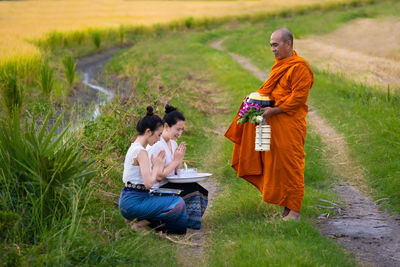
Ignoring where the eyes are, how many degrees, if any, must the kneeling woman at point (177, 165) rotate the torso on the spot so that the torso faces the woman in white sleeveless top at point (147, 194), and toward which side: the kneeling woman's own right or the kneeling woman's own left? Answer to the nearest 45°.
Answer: approximately 90° to the kneeling woman's own right

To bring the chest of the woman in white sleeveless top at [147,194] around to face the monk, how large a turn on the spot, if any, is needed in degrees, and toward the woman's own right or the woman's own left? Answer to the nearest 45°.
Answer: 0° — they already face them

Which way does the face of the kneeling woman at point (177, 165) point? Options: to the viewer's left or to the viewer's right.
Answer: to the viewer's right

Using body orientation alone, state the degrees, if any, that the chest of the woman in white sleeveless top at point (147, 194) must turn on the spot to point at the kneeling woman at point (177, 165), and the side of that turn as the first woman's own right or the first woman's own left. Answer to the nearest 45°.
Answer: approximately 45° to the first woman's own left

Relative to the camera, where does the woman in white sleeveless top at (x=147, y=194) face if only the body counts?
to the viewer's right
